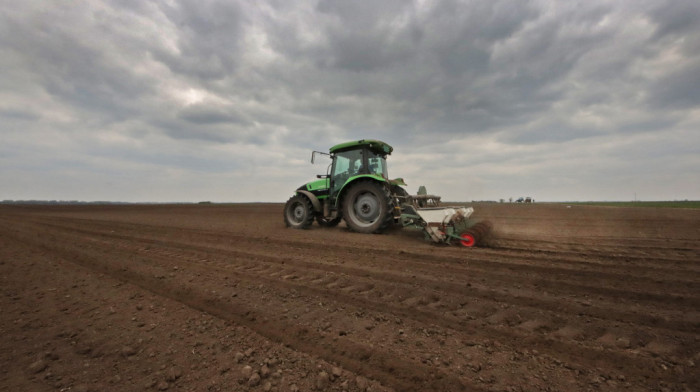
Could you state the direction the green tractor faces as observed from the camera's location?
facing away from the viewer and to the left of the viewer

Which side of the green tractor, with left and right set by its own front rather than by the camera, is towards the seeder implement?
back
